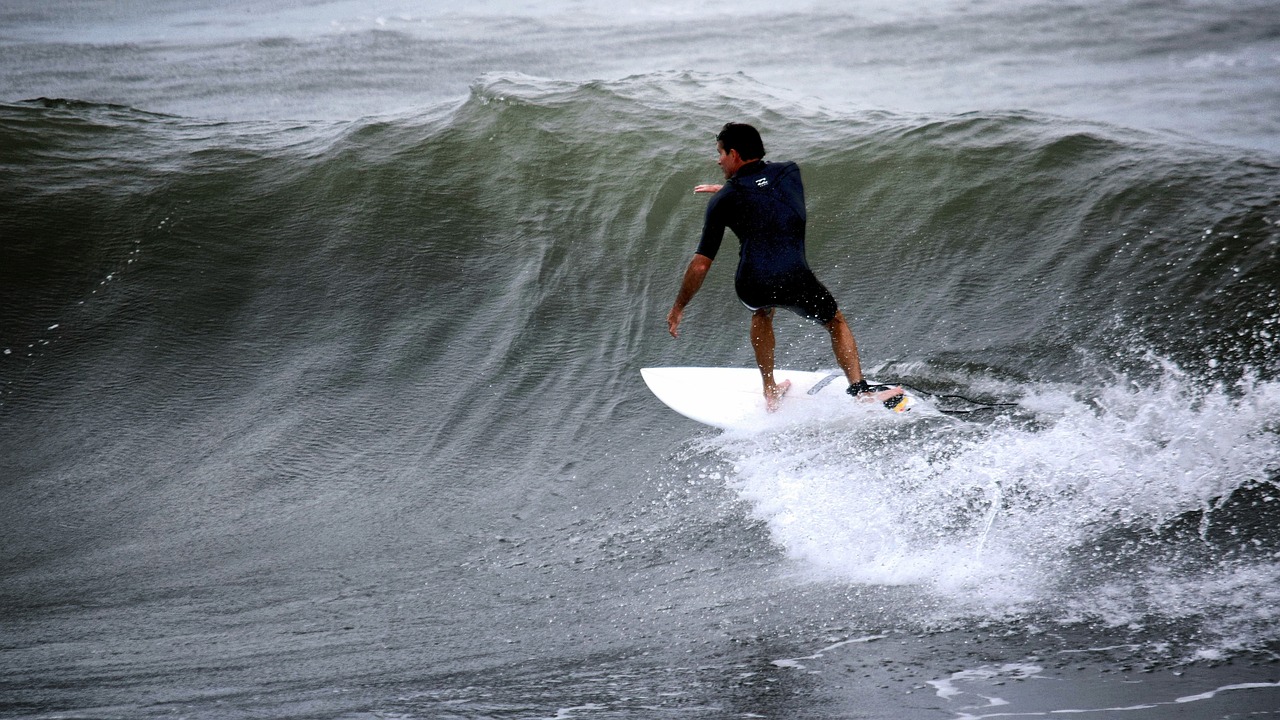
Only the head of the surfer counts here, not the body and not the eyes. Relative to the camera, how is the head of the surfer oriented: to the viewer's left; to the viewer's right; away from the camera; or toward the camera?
to the viewer's left

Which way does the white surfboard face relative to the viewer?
to the viewer's left

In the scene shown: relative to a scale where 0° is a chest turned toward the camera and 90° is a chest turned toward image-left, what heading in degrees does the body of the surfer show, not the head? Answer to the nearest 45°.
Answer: approximately 135°
